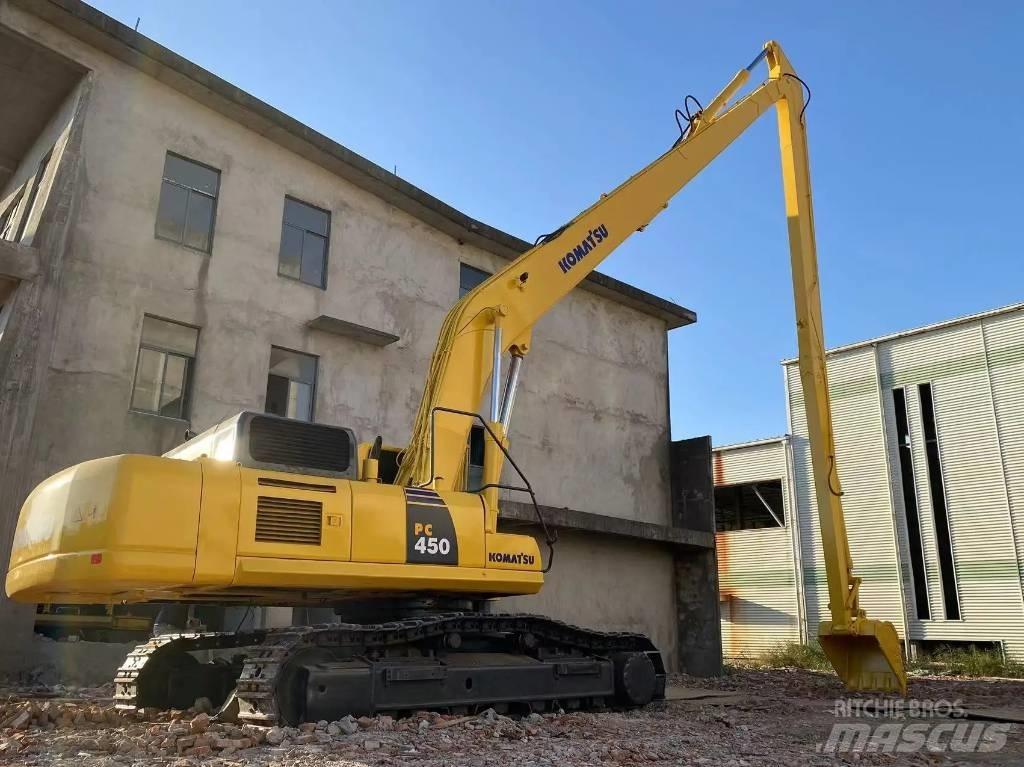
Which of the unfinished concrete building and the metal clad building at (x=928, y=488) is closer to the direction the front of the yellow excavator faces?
the metal clad building

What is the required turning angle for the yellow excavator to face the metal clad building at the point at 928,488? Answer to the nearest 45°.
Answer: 0° — it already faces it

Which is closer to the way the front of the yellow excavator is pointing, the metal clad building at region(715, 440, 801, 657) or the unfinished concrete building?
the metal clad building

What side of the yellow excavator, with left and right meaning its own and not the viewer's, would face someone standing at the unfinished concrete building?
left

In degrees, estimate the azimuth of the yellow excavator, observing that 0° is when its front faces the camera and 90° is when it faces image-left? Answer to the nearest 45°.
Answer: approximately 225°

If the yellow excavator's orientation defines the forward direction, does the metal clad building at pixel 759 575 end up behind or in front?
in front
